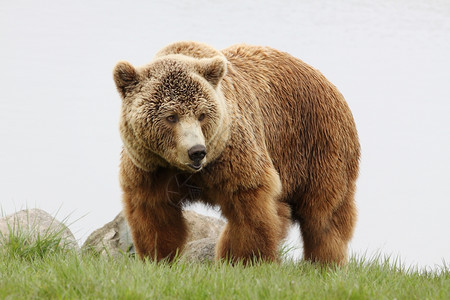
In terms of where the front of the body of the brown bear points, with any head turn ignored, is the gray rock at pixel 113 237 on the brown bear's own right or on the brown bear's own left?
on the brown bear's own right

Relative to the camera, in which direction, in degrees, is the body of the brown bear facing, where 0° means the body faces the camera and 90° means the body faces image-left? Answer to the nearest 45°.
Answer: approximately 45°

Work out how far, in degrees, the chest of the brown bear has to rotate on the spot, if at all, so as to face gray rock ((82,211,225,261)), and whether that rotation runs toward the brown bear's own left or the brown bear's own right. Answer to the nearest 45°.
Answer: approximately 90° to the brown bear's own right

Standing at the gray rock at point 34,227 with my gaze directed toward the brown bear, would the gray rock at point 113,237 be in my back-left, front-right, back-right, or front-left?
front-left

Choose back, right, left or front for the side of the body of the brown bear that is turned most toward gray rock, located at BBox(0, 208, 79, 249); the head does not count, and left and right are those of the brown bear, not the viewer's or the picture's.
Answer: right
